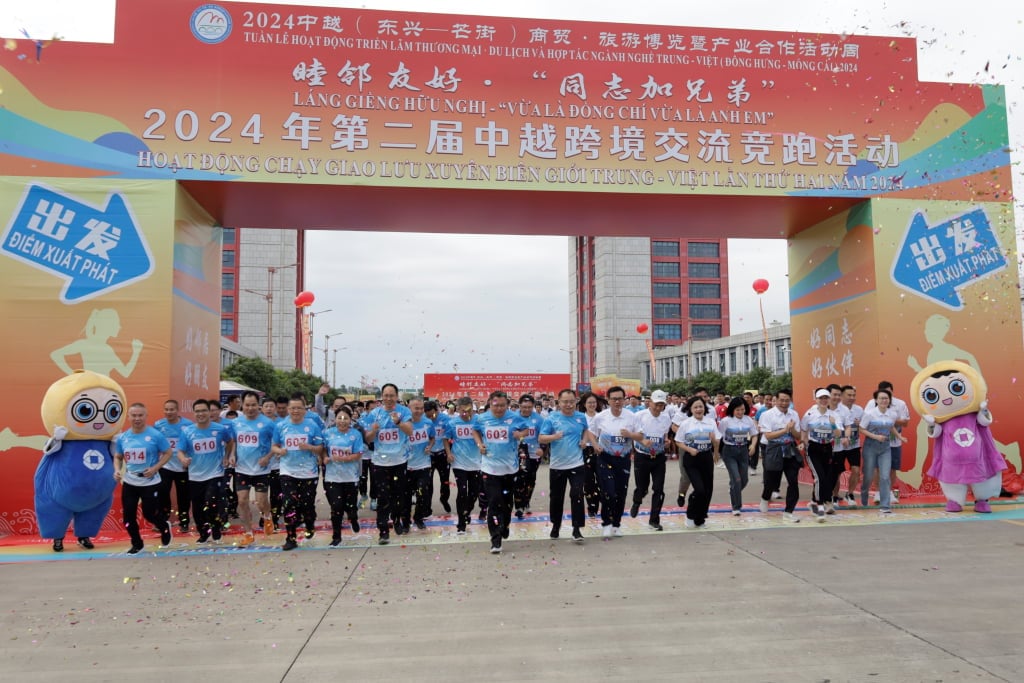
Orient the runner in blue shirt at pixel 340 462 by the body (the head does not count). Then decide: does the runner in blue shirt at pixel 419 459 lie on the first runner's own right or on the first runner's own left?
on the first runner's own left

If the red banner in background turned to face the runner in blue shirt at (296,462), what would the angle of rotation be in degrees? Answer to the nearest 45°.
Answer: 0° — it already faces them

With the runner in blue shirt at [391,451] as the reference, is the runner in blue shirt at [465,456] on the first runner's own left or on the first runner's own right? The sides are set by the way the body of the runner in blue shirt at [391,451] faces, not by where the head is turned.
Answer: on the first runner's own left

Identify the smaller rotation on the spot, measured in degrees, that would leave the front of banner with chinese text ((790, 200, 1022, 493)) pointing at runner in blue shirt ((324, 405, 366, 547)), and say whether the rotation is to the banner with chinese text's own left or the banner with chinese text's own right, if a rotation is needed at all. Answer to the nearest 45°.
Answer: approximately 45° to the banner with chinese text's own right

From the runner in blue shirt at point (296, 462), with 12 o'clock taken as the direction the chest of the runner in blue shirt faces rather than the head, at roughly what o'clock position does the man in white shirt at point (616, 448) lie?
The man in white shirt is roughly at 9 o'clock from the runner in blue shirt.

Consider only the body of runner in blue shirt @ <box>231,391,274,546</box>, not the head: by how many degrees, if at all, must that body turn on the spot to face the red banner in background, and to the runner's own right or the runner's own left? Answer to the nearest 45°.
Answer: approximately 135° to the runner's own left

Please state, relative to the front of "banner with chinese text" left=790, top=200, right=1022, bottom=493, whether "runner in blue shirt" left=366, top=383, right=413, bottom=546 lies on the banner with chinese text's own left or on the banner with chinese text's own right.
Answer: on the banner with chinese text's own right

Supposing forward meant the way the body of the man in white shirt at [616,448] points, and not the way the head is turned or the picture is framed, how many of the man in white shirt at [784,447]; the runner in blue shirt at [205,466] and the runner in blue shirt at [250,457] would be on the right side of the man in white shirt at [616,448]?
2

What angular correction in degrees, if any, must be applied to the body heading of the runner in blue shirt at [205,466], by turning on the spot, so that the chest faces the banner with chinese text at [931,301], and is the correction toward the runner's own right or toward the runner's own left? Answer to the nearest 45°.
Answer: approximately 90° to the runner's own left
